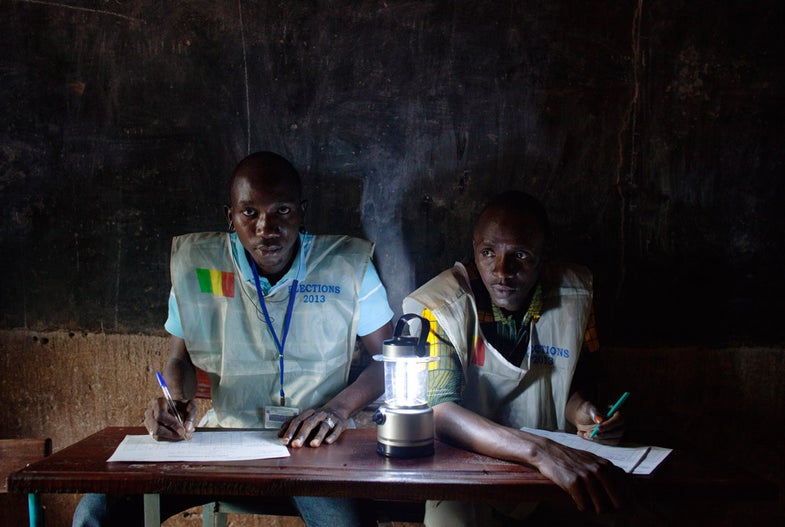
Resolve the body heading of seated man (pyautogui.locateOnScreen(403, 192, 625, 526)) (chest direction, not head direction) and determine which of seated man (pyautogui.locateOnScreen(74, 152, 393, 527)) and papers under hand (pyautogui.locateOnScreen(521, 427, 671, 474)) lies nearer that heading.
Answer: the papers under hand

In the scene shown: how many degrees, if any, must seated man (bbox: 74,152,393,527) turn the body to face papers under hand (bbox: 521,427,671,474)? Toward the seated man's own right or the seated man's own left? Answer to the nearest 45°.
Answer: approximately 45° to the seated man's own left

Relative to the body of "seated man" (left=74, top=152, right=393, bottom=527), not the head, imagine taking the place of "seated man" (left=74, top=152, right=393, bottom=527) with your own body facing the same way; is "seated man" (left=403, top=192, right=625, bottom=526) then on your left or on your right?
on your left

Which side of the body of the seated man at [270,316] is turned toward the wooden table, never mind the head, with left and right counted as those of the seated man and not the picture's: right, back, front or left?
front

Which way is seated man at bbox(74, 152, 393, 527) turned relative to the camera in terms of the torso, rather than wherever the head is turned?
toward the camera

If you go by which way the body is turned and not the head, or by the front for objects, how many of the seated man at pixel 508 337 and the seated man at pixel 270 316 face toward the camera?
2

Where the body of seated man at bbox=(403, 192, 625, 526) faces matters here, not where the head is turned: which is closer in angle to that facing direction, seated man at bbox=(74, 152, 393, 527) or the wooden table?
the wooden table

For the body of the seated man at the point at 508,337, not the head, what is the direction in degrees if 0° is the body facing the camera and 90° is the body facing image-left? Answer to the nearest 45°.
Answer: approximately 0°

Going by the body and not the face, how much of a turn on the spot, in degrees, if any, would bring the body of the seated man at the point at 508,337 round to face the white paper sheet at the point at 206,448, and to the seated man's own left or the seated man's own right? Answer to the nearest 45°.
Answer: approximately 45° to the seated man's own right
